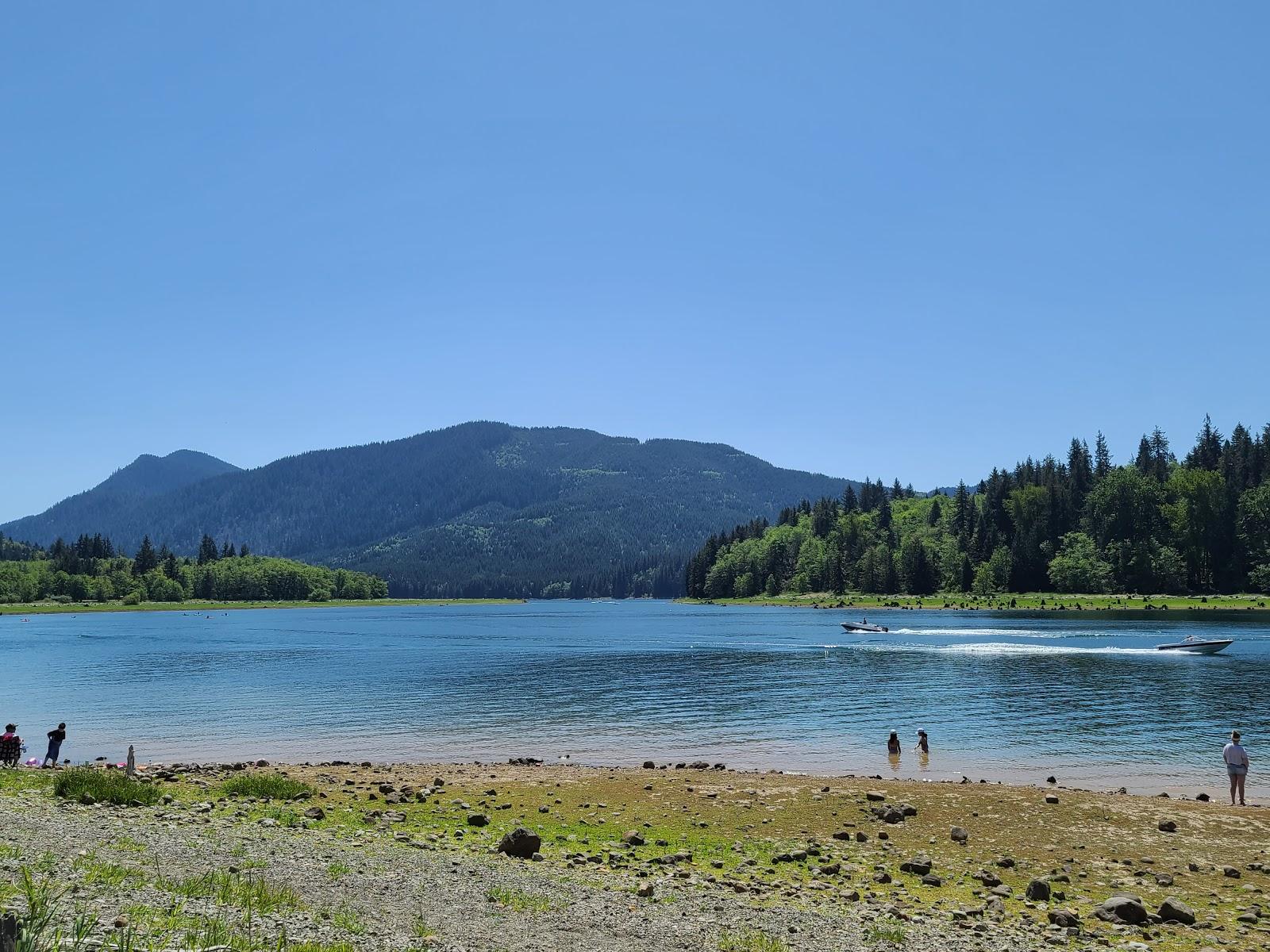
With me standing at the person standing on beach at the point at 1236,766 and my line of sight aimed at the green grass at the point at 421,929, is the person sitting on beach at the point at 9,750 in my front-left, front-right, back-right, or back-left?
front-right

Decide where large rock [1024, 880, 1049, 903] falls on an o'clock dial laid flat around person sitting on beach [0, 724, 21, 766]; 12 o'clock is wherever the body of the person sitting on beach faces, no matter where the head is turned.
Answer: The large rock is roughly at 5 o'clock from the person sitting on beach.

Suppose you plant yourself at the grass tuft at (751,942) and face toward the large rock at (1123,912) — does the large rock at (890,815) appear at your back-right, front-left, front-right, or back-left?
front-left

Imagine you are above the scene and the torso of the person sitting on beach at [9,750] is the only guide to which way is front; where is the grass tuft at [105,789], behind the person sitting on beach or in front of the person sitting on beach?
behind

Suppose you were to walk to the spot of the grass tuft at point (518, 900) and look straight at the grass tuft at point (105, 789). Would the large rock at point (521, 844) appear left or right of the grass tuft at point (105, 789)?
right

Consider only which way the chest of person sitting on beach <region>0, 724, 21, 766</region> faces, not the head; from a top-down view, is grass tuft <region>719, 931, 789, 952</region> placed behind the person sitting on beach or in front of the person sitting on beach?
behind

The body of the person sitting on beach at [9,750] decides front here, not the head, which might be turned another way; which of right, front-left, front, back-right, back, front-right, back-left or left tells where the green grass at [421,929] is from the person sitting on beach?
back

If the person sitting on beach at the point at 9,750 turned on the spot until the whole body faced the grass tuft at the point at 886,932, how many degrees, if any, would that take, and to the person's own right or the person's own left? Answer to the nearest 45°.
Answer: approximately 180°

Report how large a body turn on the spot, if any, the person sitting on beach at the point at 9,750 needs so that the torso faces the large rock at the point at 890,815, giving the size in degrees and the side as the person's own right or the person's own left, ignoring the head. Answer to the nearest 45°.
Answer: approximately 135° to the person's own right

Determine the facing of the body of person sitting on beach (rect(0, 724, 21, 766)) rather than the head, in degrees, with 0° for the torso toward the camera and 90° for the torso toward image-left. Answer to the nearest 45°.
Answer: approximately 180°

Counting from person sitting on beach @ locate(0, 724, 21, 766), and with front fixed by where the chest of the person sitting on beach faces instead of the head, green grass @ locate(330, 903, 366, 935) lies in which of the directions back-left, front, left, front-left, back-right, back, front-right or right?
back

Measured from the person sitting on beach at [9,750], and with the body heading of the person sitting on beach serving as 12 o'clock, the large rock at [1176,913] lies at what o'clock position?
The large rock is roughly at 5 o'clock from the person sitting on beach.
